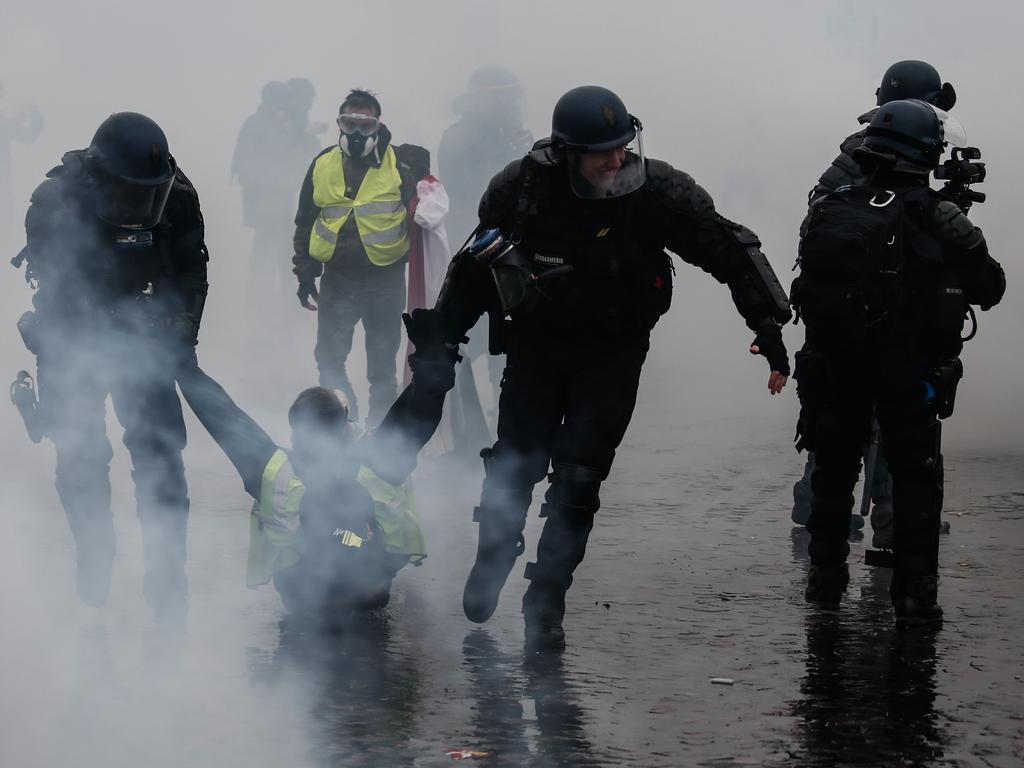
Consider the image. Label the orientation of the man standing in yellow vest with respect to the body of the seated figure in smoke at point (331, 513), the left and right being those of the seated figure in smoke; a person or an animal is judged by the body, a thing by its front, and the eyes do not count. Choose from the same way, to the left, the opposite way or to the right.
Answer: the opposite way

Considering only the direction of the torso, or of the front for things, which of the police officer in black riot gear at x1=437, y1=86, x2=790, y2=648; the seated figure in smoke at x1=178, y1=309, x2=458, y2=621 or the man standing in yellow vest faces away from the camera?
the seated figure in smoke

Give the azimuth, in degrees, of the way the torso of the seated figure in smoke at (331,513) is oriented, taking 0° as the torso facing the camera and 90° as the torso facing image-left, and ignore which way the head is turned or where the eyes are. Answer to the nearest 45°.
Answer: approximately 180°

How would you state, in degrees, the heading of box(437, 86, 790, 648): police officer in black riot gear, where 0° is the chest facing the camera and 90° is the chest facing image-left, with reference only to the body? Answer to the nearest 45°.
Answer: approximately 0°

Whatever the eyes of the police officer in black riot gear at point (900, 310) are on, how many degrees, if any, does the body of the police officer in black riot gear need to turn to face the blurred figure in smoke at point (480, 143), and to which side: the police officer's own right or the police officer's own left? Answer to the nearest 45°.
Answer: approximately 90° to the police officer's own left

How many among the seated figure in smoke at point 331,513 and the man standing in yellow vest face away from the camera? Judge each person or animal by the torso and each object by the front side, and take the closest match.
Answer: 1

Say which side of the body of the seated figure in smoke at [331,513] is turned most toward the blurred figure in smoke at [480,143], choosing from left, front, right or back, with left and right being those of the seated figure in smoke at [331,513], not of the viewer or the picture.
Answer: front

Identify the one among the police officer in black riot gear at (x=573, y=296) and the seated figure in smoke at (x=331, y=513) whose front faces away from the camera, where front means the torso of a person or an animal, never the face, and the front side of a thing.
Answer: the seated figure in smoke

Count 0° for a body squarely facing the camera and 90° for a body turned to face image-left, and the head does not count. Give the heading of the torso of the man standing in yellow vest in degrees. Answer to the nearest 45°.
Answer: approximately 0°

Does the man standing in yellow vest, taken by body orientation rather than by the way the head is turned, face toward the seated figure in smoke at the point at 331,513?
yes

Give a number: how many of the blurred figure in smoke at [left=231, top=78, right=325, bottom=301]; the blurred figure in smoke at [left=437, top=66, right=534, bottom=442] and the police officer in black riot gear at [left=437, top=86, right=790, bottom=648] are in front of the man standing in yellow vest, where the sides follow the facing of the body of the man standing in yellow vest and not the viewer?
1
